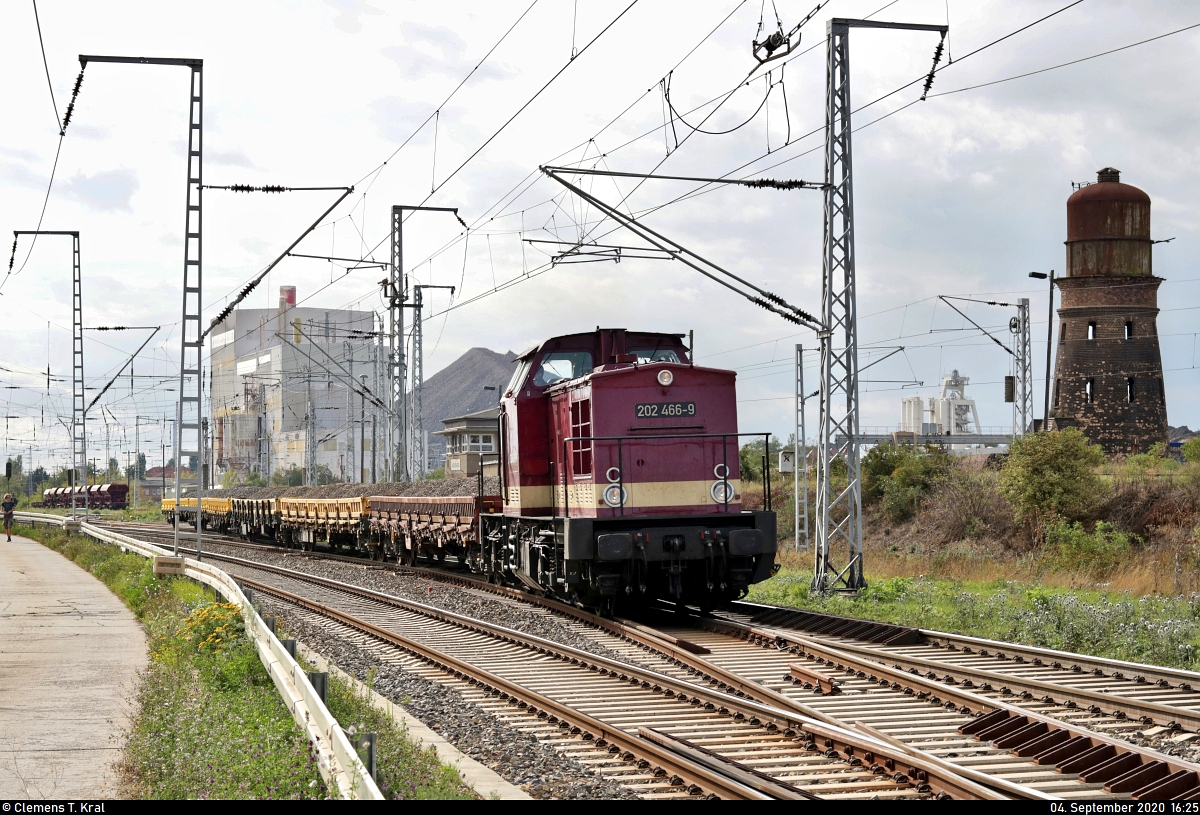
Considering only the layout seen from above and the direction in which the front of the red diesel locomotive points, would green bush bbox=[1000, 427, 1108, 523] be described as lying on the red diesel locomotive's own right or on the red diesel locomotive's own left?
on the red diesel locomotive's own left

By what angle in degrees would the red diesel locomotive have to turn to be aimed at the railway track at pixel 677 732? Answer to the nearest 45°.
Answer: approximately 45° to its right

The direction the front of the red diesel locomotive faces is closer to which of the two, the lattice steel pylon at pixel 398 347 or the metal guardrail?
the metal guardrail

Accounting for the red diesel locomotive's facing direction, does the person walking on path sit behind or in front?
behind

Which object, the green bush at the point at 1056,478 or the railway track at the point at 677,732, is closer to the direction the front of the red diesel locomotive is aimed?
the railway track

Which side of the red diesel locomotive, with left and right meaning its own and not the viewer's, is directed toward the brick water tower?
left

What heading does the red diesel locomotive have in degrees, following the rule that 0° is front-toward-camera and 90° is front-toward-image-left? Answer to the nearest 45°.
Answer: approximately 315°

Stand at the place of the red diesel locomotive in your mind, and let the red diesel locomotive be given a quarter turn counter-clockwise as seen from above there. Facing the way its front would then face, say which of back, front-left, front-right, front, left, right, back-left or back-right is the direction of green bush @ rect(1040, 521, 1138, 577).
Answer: front

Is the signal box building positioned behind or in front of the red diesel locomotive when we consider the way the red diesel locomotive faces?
behind

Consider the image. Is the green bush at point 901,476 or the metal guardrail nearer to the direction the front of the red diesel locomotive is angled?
the metal guardrail

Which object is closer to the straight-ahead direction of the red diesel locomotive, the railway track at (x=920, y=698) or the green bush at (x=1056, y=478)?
the railway track
